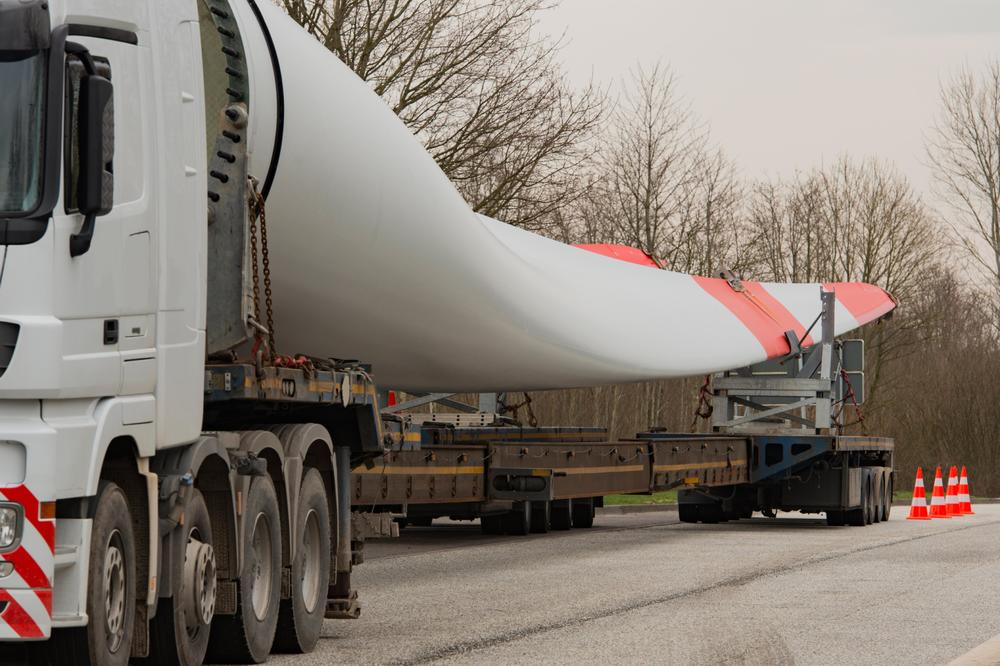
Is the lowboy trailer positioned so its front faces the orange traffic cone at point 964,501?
no

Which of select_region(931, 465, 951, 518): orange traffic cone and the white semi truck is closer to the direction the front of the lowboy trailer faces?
the white semi truck

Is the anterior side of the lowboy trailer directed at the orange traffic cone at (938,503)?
no

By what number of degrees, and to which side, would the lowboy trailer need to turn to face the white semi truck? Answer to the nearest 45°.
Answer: approximately 45° to its left

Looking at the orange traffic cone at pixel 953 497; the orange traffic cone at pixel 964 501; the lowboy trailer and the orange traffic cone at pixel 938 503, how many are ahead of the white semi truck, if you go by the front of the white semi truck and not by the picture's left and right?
0

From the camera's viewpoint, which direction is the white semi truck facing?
toward the camera

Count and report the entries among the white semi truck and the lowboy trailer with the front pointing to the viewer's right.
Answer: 0

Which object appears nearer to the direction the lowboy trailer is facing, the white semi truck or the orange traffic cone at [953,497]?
the white semi truck

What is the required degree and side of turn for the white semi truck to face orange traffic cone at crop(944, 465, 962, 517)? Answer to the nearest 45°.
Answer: approximately 135° to its left

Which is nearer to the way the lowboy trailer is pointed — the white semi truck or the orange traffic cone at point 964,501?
the white semi truck

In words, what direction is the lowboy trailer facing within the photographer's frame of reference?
facing the viewer and to the left of the viewer

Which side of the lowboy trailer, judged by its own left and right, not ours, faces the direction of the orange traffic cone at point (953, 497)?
back

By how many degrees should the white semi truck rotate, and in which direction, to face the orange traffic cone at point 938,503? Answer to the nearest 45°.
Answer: approximately 135° to its left

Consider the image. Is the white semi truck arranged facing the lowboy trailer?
no

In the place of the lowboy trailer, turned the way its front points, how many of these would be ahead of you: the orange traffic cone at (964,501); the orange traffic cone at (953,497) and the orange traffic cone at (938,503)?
0

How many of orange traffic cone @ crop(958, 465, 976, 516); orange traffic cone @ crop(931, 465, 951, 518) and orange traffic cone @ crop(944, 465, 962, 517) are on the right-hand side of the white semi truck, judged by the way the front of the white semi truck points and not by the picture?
0

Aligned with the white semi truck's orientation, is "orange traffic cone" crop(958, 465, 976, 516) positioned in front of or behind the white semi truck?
behind

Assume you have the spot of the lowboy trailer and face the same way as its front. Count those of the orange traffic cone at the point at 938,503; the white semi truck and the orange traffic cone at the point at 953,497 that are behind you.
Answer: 2
